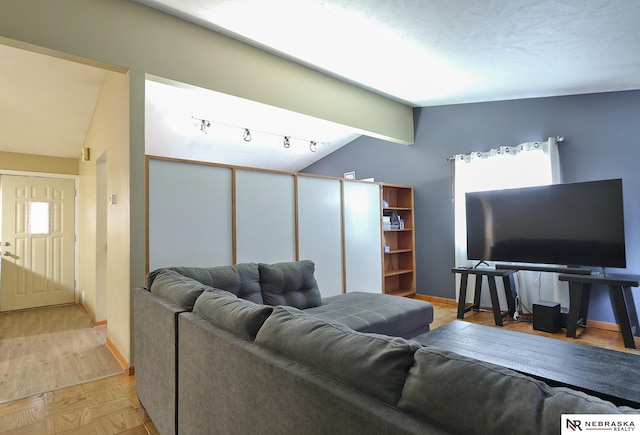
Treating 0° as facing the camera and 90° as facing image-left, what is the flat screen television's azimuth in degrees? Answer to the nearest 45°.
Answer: approximately 45°

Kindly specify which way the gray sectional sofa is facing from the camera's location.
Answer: facing away from the viewer and to the right of the viewer

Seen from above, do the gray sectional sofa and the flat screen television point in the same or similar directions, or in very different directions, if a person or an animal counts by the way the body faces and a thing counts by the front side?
very different directions

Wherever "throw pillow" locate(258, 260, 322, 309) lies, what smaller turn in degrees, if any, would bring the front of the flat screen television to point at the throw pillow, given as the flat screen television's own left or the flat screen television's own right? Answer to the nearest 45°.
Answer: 0° — it already faces it

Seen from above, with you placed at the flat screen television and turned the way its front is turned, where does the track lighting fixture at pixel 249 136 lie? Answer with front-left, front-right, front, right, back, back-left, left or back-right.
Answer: front-right

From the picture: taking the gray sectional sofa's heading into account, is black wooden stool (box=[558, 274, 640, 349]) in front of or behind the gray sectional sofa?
in front

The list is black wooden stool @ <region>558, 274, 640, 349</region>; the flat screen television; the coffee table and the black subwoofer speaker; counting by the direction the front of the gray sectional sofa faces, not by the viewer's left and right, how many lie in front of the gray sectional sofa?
4

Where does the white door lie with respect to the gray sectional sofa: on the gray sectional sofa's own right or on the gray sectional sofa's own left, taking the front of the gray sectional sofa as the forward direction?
on the gray sectional sofa's own left
